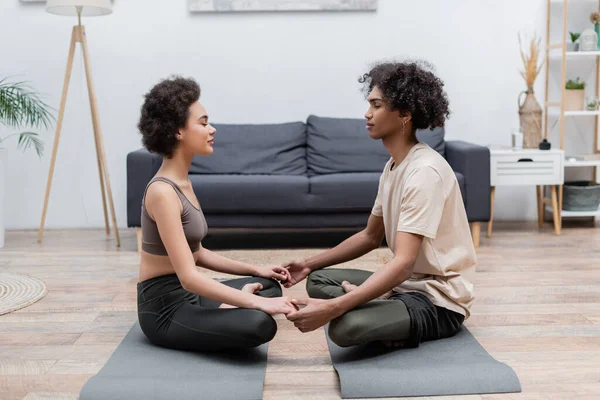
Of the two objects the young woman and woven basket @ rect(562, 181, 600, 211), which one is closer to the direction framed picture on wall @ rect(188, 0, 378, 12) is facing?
the young woman

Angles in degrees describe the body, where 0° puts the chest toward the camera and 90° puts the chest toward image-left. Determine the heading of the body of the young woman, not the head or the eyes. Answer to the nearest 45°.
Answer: approximately 270°

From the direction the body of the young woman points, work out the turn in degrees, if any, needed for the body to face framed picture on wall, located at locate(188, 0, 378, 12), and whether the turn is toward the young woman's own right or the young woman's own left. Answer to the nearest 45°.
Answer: approximately 90° to the young woman's own left

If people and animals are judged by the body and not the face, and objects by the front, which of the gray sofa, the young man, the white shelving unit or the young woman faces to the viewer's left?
the young man

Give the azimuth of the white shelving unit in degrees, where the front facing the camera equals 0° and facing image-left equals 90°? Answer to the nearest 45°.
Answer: approximately 0°

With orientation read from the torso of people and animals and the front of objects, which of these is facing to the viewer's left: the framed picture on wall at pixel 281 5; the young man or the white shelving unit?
the young man

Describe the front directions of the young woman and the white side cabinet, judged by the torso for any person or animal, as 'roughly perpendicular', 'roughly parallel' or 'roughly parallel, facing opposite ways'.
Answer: roughly perpendicular

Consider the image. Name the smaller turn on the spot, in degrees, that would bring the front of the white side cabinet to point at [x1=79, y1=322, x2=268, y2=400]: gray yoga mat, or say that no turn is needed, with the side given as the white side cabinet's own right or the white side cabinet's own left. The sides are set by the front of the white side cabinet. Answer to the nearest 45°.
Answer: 0° — it already faces it

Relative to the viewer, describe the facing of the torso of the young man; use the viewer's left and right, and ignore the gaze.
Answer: facing to the left of the viewer

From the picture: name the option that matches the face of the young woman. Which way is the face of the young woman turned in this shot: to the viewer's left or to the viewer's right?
to the viewer's right

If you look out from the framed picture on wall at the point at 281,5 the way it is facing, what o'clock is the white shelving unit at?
The white shelving unit is roughly at 9 o'clock from the framed picture on wall.

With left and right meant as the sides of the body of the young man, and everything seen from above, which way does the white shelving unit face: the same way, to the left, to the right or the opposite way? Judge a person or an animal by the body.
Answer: to the left

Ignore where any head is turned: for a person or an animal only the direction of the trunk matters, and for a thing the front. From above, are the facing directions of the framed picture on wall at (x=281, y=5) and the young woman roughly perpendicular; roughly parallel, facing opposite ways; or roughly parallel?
roughly perpendicular

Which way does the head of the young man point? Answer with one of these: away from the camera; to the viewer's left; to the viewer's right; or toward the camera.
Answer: to the viewer's left
